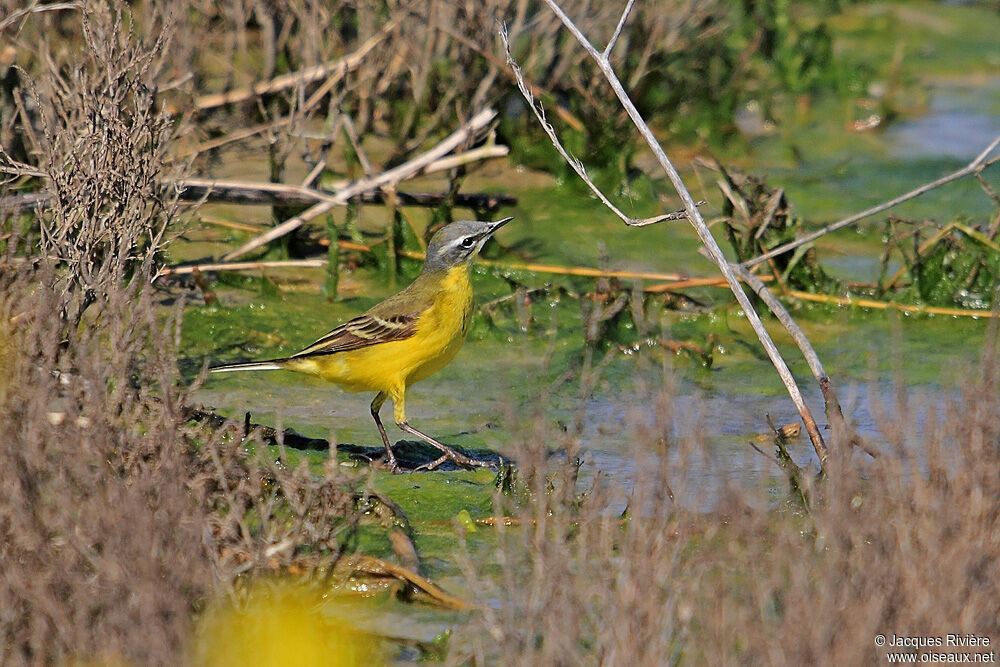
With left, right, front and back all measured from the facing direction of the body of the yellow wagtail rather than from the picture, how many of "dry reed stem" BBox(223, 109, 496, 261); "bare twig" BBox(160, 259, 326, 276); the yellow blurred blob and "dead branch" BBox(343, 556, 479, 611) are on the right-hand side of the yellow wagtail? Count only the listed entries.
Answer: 2

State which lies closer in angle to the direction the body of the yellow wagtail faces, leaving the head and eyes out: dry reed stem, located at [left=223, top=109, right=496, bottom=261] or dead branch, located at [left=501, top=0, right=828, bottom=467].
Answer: the dead branch

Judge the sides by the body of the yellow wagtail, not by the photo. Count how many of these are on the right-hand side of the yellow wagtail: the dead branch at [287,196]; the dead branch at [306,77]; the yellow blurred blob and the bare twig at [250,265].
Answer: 1

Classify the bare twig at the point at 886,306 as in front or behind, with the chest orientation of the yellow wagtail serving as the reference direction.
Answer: in front

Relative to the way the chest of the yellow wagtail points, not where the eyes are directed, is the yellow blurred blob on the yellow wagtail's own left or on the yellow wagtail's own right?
on the yellow wagtail's own right

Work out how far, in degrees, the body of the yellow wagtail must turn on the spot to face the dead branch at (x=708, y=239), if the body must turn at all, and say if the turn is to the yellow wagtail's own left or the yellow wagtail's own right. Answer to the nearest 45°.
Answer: approximately 45° to the yellow wagtail's own right

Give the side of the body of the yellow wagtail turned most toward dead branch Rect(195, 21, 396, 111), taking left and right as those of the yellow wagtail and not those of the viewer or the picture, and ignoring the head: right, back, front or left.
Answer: left

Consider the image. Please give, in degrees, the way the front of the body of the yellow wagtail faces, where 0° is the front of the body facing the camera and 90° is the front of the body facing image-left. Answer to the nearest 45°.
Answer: approximately 270°

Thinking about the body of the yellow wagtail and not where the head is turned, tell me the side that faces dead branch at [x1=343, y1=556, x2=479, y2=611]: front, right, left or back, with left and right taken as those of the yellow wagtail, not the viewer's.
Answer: right

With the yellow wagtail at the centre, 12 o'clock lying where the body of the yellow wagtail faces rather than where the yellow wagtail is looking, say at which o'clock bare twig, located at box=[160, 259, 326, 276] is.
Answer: The bare twig is roughly at 8 o'clock from the yellow wagtail.

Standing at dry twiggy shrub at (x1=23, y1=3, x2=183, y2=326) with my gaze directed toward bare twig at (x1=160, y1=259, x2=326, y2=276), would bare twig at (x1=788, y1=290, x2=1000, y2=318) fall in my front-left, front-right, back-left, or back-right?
front-right
